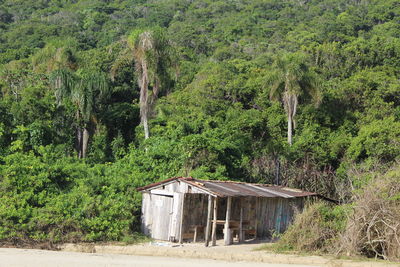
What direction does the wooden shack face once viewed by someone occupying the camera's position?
facing the viewer and to the left of the viewer

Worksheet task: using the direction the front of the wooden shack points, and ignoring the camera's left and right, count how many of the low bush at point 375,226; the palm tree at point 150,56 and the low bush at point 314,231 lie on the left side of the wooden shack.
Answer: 2

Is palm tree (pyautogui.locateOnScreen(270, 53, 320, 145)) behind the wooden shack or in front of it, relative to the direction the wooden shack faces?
behind

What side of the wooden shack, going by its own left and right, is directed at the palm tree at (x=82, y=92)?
back

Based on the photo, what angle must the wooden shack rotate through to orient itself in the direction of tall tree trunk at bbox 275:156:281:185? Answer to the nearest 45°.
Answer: approximately 135° to its right

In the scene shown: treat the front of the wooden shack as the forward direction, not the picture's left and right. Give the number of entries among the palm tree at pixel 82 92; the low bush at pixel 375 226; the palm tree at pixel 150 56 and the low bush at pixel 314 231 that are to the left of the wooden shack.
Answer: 2

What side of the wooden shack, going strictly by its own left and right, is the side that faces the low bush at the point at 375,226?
left

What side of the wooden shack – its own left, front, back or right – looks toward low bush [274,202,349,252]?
left
